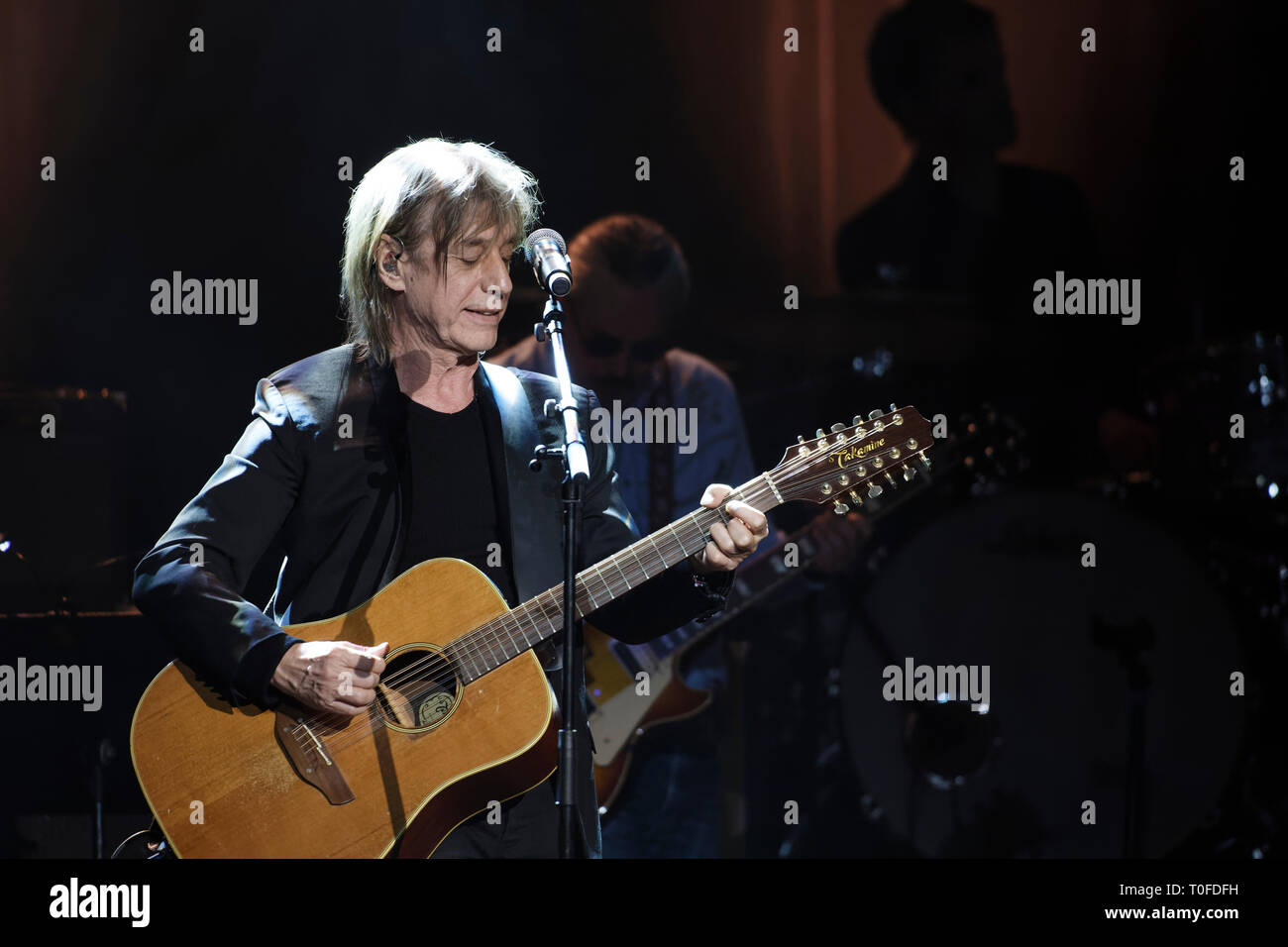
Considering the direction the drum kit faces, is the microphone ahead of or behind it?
ahead

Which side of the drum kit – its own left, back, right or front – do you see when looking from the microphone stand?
front

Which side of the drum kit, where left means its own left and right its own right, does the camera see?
front
